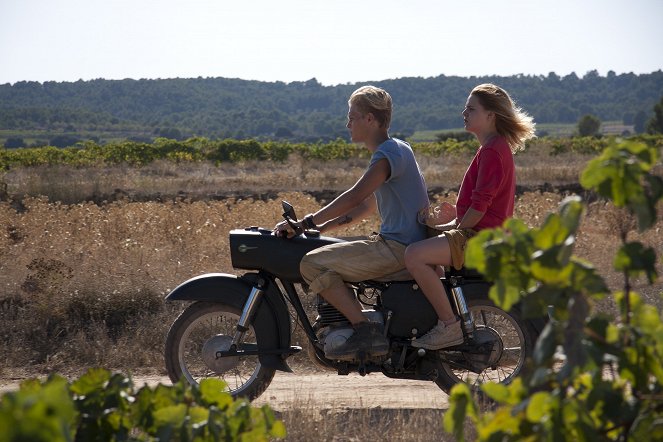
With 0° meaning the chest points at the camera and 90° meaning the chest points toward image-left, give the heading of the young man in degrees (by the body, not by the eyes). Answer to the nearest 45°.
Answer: approximately 90°

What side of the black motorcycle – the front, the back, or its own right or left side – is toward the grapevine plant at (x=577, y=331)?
left

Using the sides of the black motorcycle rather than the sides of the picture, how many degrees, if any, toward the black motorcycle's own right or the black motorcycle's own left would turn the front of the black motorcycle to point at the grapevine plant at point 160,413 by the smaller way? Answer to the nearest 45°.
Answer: approximately 90° to the black motorcycle's own left

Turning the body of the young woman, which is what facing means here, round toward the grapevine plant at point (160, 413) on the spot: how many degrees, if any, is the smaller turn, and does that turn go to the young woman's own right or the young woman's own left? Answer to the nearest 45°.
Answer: approximately 90° to the young woman's own left

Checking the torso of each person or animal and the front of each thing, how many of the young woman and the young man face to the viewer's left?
2

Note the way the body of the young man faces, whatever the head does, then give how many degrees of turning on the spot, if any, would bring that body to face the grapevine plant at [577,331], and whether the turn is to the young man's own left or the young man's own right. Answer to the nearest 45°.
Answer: approximately 90° to the young man's own left

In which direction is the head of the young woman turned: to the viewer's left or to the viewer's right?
to the viewer's left

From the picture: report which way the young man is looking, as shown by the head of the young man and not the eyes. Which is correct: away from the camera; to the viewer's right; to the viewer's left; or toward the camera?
to the viewer's left

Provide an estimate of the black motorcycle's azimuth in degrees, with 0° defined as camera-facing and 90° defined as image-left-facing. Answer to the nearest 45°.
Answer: approximately 90°

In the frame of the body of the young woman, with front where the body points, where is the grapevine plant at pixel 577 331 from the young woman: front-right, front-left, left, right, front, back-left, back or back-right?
left

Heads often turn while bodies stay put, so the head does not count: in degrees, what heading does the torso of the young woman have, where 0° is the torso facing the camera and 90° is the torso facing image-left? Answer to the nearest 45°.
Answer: approximately 90°

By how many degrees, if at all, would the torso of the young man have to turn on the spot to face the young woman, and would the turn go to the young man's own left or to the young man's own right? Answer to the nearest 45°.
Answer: approximately 180°
